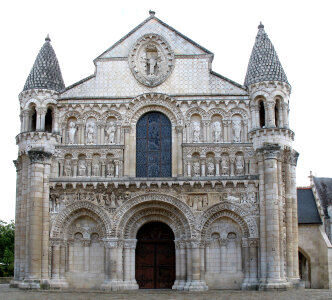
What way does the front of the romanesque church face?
toward the camera
